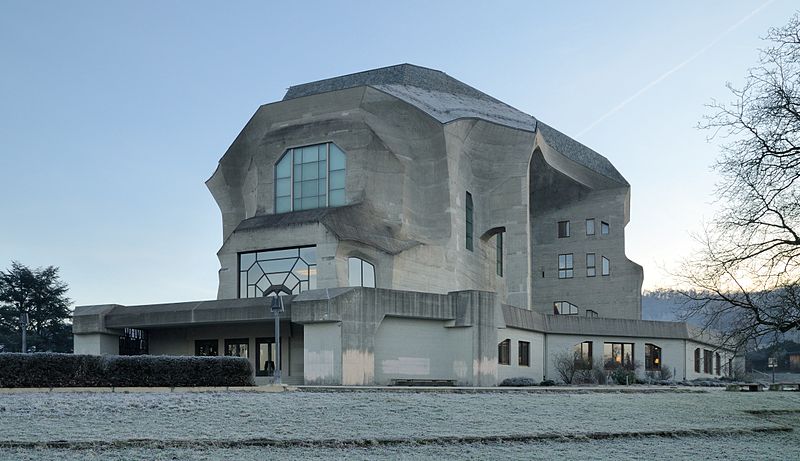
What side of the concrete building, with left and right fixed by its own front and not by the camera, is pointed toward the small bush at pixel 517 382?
left

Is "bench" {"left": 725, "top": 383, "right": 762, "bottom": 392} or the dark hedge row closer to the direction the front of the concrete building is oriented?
the dark hedge row

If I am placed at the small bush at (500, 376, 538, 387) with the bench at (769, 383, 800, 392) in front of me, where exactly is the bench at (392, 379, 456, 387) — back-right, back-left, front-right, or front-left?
back-right

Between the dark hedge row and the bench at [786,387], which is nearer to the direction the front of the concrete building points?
the dark hedge row

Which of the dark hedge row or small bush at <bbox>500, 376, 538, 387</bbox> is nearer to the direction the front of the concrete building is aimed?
the dark hedge row

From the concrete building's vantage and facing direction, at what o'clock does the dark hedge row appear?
The dark hedge row is roughly at 11 o'clock from the concrete building.

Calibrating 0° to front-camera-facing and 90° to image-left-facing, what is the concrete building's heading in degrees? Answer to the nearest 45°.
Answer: approximately 45°
